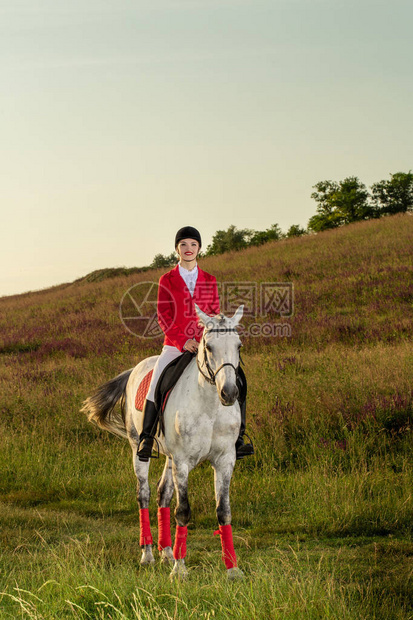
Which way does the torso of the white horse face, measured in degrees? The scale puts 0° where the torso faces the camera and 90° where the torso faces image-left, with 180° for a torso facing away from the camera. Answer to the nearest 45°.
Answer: approximately 315°

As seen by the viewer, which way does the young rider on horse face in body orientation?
toward the camera
